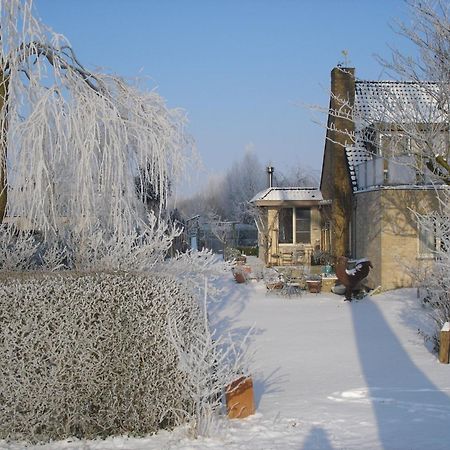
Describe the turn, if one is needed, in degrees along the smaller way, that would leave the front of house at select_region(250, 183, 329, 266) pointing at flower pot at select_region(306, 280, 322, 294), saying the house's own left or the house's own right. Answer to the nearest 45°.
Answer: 0° — it already faces it

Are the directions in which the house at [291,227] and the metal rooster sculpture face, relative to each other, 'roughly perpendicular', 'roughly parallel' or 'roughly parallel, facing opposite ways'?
roughly perpendicular

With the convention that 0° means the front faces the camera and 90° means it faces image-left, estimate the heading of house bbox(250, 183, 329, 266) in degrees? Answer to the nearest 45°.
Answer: approximately 0°

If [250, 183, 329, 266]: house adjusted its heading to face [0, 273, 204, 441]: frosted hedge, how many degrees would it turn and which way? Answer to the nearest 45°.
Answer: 0° — it already faces it

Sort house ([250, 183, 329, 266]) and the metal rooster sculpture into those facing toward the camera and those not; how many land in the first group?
1

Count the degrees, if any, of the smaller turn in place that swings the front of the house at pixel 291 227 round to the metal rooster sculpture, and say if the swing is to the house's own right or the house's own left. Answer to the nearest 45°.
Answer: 0° — it already faces it
